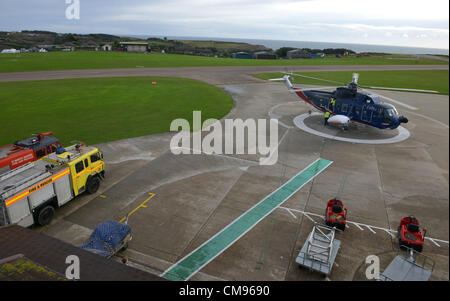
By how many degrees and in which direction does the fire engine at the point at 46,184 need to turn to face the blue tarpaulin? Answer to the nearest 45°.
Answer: approximately 90° to its right

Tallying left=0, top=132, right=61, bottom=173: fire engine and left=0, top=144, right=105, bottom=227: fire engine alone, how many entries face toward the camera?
0

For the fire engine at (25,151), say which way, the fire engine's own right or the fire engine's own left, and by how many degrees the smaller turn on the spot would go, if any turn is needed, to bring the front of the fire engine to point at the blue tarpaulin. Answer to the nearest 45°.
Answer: approximately 135° to the fire engine's own right

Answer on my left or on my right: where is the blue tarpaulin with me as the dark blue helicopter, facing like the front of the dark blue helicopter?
on my right

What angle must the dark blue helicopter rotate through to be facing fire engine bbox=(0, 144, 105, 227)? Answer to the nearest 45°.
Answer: approximately 90° to its right

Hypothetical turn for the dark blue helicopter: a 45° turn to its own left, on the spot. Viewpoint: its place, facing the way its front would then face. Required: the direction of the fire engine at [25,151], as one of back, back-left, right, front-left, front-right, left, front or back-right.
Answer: back-right

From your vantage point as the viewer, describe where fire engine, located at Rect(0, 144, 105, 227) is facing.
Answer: facing away from the viewer and to the right of the viewer

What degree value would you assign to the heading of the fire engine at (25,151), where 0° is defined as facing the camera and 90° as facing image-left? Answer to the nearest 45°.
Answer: approximately 225°

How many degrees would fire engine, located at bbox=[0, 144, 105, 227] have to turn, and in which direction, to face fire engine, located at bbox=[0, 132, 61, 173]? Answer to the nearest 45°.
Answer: approximately 45° to its left
